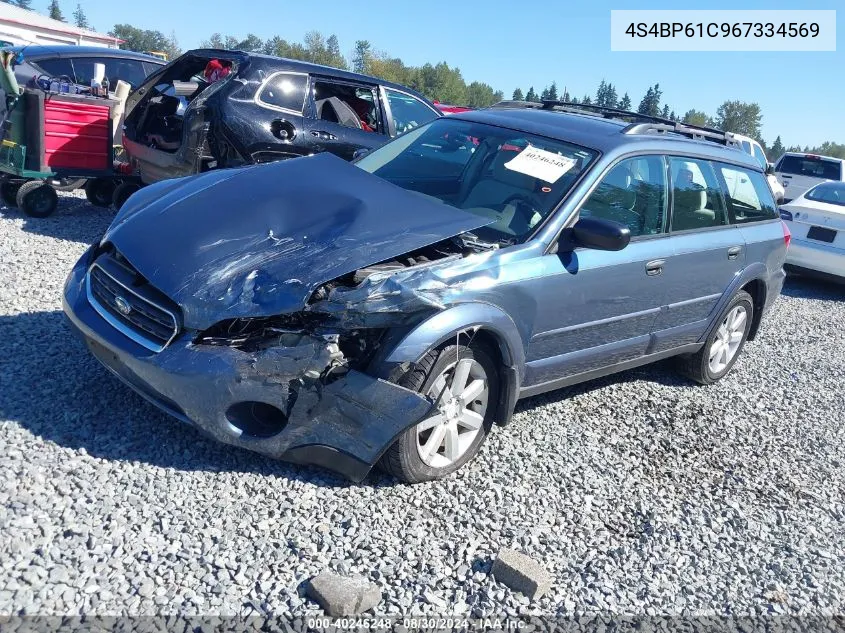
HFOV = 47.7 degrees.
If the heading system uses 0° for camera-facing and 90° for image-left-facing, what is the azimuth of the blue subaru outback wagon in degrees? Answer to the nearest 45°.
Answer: approximately 45°

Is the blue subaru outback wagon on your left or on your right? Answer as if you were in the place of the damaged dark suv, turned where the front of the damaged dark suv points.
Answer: on your right

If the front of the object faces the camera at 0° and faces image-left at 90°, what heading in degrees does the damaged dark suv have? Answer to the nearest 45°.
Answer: approximately 225°

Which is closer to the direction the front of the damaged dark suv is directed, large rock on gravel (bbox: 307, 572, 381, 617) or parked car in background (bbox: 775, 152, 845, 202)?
the parked car in background

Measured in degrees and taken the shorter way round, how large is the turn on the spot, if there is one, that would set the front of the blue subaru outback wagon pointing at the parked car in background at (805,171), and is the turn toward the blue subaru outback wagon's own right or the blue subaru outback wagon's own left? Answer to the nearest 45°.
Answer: approximately 180°

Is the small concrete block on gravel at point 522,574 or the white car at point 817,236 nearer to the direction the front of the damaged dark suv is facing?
the white car

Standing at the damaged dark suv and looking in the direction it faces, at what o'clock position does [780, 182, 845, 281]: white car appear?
The white car is roughly at 1 o'clock from the damaged dark suv.

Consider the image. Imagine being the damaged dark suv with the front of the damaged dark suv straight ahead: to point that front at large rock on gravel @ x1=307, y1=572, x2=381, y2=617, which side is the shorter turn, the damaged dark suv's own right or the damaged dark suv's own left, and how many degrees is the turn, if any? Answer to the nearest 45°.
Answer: approximately 135° to the damaged dark suv's own right
